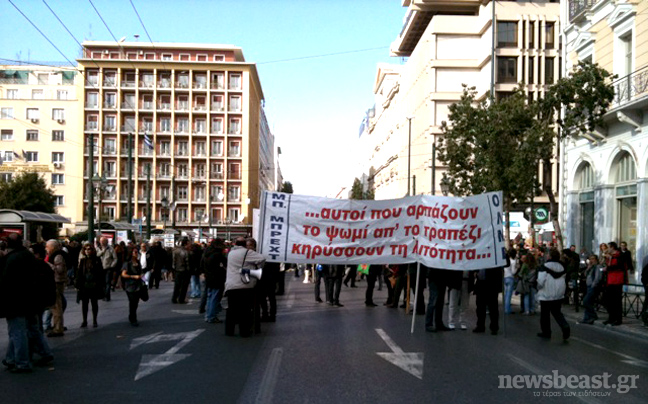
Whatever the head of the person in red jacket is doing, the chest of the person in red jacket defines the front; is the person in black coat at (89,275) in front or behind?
in front

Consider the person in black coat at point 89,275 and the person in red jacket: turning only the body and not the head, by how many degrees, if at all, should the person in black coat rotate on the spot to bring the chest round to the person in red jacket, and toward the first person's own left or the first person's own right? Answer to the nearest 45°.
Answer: approximately 90° to the first person's own left

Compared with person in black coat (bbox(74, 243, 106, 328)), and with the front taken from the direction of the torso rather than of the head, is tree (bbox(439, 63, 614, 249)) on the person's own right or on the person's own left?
on the person's own left

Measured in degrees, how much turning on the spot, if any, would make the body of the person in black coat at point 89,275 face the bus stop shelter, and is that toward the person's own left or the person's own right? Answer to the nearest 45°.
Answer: approximately 180°

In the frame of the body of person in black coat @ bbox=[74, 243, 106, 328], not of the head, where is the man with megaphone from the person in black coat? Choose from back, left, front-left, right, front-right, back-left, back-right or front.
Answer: front-left

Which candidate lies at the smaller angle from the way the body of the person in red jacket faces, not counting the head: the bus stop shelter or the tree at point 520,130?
the bus stop shelter

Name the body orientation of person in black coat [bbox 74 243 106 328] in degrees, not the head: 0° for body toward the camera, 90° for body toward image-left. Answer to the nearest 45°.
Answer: approximately 0°
